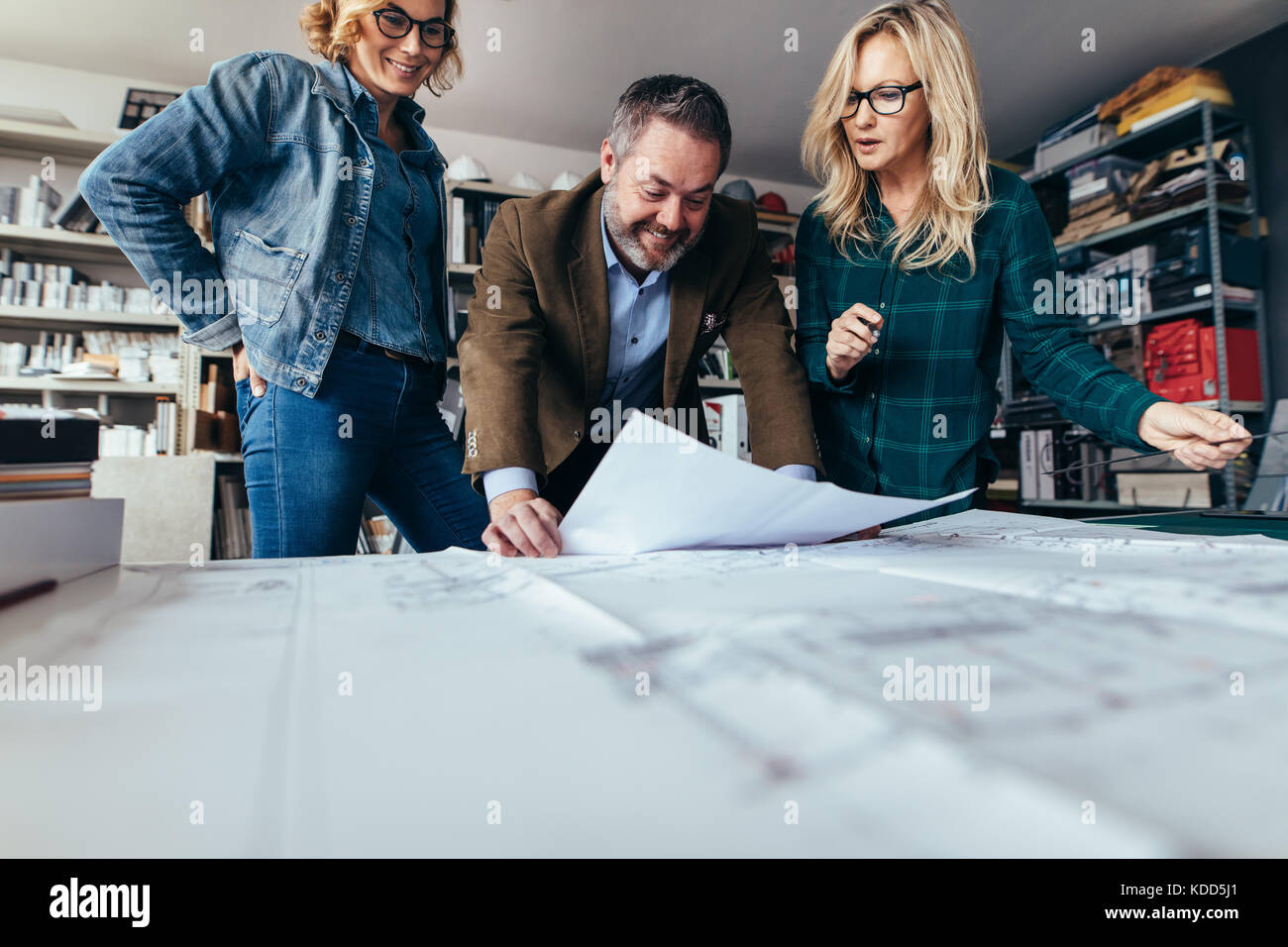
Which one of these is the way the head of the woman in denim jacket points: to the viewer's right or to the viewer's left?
to the viewer's right

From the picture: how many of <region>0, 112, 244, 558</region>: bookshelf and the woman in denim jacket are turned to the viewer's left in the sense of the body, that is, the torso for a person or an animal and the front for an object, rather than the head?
0

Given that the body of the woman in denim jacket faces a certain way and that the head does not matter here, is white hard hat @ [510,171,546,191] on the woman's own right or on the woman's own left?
on the woman's own left

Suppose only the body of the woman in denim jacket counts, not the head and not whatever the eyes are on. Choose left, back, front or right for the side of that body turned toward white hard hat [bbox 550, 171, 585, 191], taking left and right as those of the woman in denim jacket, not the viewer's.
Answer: left

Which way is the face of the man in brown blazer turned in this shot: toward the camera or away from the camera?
toward the camera

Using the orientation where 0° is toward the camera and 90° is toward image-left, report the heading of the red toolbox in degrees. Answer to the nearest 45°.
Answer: approximately 45°

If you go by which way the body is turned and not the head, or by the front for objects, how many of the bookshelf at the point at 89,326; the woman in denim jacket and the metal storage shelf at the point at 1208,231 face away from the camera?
0

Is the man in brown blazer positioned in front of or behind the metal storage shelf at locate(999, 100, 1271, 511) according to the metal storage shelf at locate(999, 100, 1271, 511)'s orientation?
in front

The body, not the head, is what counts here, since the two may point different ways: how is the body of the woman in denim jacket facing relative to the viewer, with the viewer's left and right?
facing the viewer and to the right of the viewer

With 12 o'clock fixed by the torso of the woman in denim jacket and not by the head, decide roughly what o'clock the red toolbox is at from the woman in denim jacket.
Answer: The red toolbox is roughly at 10 o'clock from the woman in denim jacket.

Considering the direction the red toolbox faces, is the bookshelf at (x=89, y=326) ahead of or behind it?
ahead
